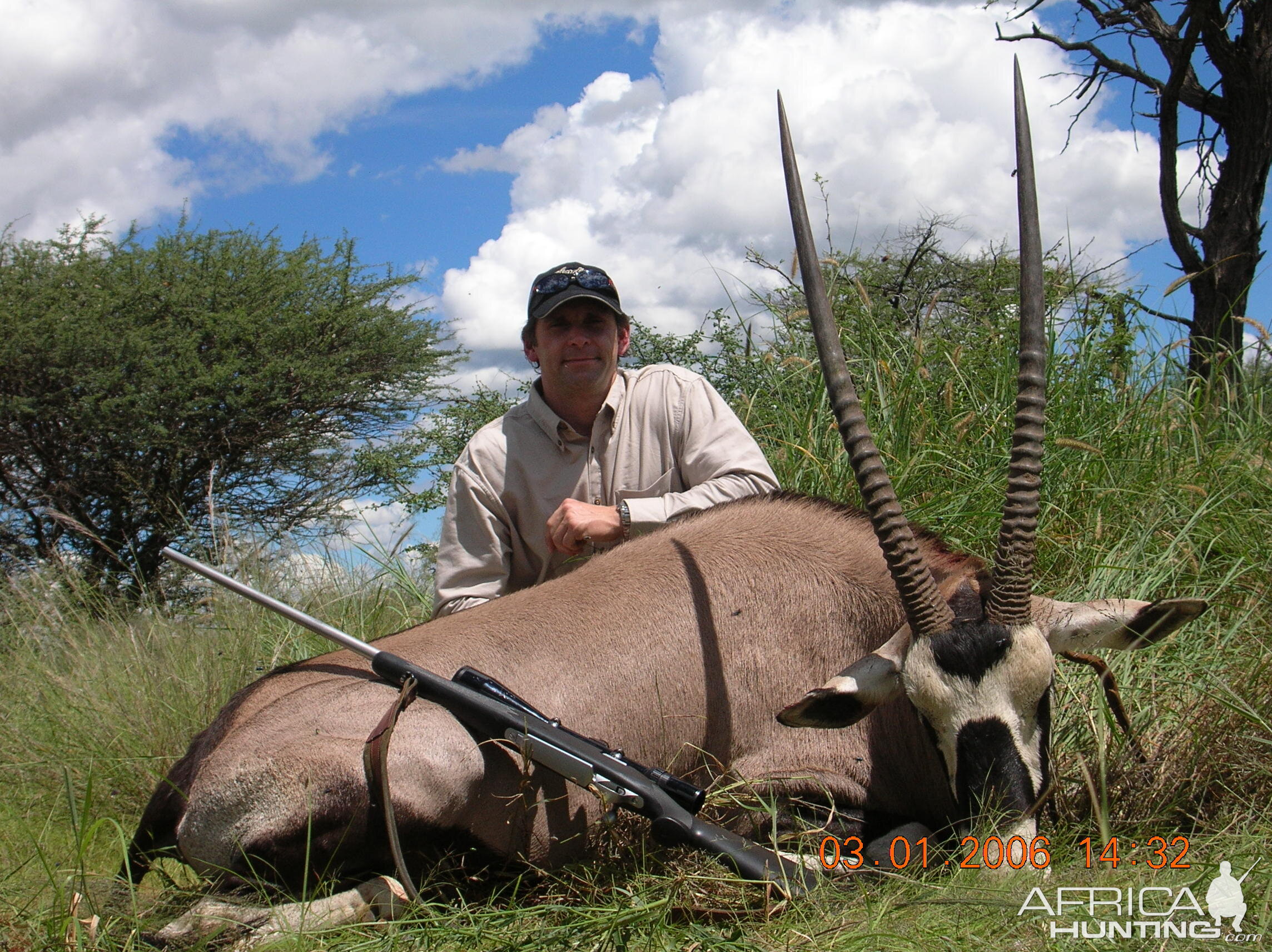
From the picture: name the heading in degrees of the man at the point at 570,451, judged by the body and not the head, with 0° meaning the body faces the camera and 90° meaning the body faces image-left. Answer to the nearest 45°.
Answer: approximately 0°

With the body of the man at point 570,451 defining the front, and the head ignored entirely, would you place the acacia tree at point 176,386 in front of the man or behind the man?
behind

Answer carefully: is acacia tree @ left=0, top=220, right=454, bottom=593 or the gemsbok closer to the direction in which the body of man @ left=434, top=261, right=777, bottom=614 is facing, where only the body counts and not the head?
the gemsbok

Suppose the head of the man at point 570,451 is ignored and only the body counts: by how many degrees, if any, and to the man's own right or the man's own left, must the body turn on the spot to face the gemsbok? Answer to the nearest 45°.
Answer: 0° — they already face it
